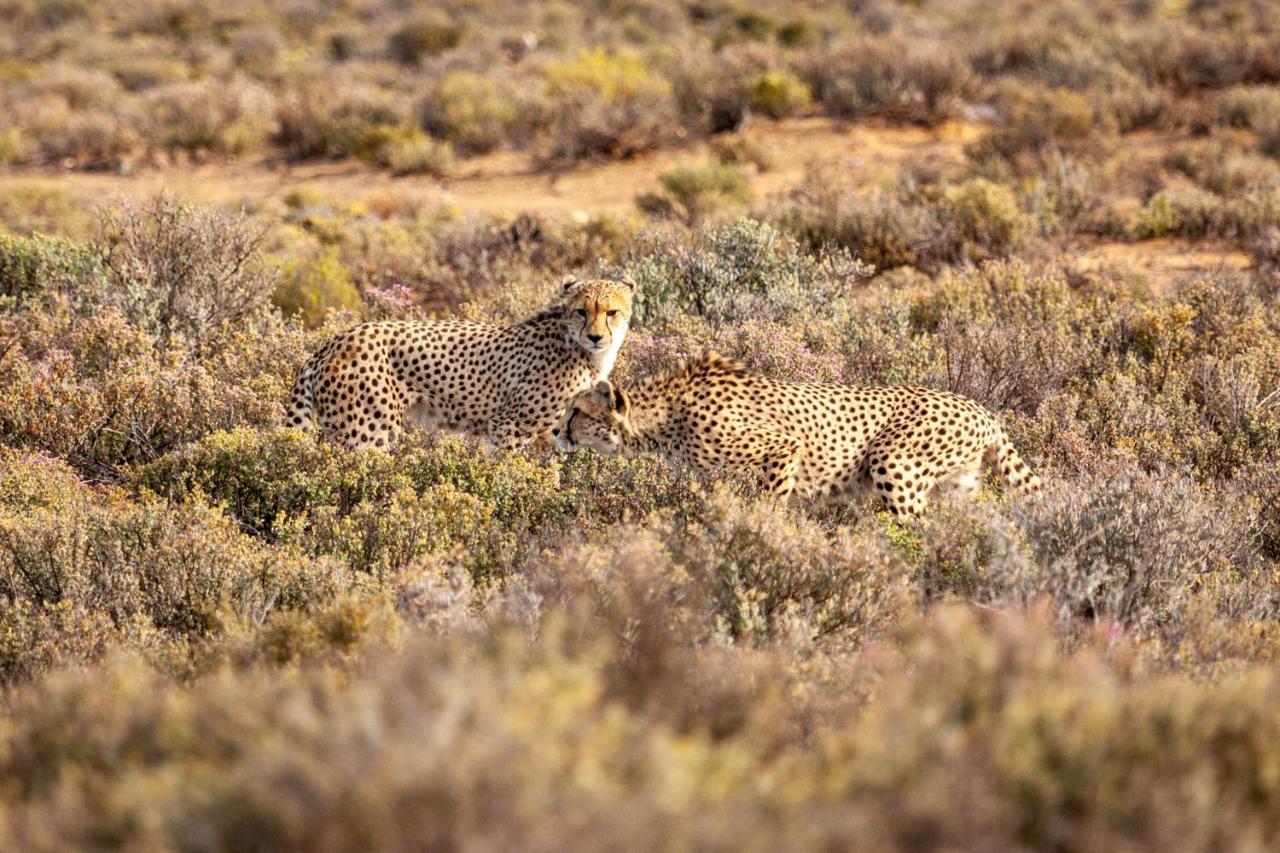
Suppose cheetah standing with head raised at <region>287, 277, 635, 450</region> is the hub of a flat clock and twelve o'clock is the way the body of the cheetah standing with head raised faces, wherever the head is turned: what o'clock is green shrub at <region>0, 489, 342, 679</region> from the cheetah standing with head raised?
The green shrub is roughly at 4 o'clock from the cheetah standing with head raised.

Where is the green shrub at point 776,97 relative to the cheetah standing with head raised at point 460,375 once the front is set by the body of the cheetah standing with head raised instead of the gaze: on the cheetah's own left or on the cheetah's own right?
on the cheetah's own left

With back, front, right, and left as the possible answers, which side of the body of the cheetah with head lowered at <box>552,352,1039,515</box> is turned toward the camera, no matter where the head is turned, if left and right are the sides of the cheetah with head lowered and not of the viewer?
left

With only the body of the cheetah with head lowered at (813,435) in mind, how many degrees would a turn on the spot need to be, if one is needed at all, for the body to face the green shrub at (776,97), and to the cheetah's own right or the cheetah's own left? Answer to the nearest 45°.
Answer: approximately 90° to the cheetah's own right

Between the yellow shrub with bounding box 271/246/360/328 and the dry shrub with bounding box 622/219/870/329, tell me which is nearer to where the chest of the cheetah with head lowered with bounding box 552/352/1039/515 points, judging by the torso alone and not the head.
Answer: the yellow shrub

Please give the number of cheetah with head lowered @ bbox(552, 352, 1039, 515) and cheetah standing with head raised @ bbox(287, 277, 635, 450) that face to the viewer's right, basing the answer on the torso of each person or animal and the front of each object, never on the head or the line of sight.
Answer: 1

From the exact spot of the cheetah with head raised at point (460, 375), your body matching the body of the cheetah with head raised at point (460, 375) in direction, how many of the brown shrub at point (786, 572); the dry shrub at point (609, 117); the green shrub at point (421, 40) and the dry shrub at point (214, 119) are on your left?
3

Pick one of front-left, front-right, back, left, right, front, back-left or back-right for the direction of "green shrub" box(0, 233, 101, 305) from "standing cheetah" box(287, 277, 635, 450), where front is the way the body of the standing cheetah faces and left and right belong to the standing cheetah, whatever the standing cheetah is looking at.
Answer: back-left

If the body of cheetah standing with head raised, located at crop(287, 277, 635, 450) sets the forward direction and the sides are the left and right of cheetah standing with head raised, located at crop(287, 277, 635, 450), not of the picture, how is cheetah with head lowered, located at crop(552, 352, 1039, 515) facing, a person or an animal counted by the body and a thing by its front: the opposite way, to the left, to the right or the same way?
the opposite way

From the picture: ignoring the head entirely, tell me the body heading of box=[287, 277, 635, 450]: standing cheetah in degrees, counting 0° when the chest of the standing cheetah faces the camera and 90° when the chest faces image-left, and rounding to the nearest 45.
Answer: approximately 270°
